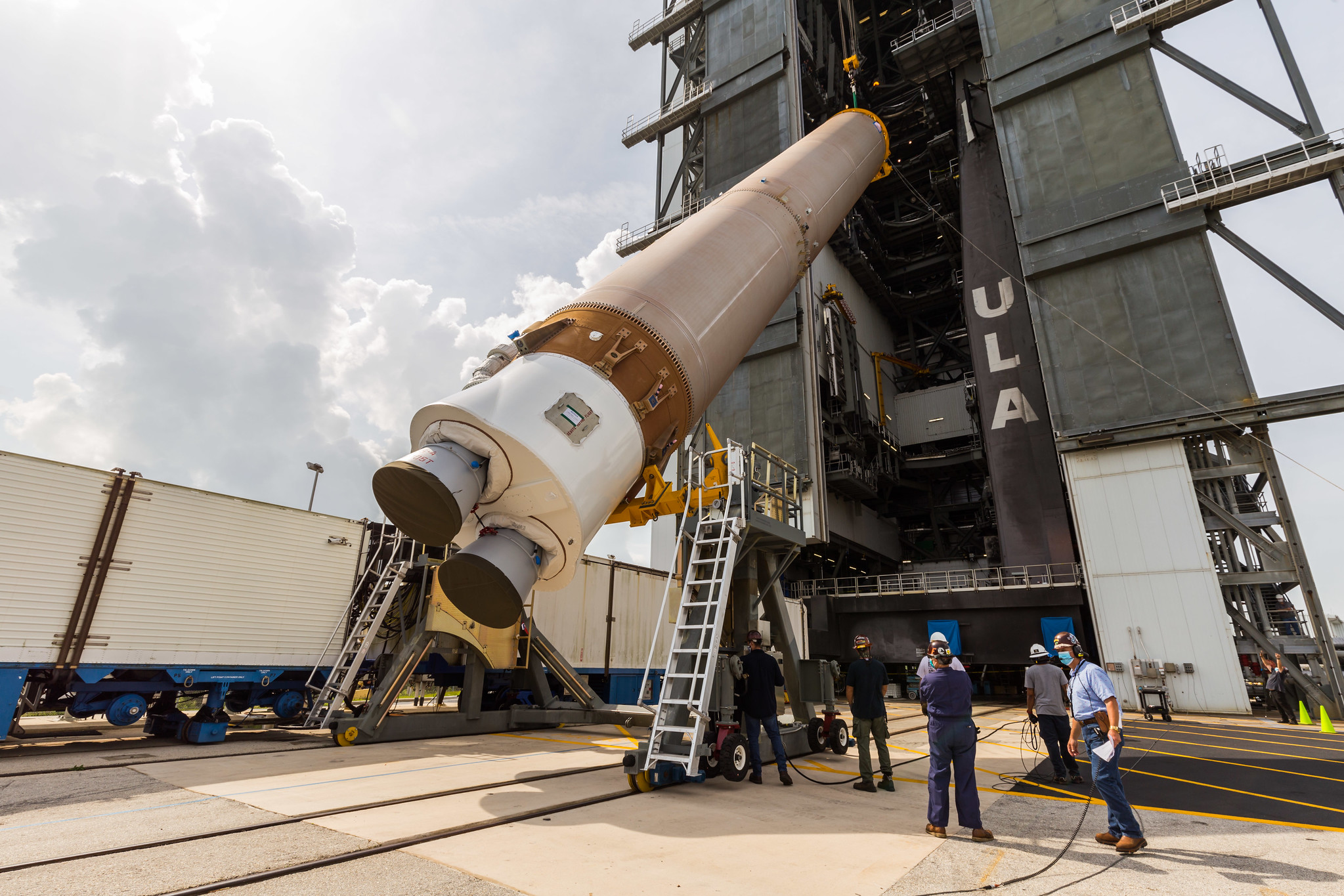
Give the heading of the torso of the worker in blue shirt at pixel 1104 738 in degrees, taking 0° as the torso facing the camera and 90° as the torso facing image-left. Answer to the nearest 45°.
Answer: approximately 45°

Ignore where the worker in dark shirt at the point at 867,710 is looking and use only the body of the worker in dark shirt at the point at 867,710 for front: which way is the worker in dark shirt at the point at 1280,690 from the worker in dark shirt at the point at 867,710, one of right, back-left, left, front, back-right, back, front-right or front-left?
front-right

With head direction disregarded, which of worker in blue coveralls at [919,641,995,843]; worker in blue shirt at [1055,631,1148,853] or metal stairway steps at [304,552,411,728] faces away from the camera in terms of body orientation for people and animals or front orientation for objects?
worker in blue coveralls at [919,641,995,843]

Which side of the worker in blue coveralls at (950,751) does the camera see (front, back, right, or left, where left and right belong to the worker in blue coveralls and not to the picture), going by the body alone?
back

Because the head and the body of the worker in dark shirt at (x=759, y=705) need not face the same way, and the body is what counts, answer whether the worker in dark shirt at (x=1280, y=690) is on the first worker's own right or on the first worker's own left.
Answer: on the first worker's own right

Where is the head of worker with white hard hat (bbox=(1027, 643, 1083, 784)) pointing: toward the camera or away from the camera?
away from the camera

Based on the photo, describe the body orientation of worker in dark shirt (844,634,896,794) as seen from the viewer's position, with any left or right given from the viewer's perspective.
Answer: facing away from the viewer

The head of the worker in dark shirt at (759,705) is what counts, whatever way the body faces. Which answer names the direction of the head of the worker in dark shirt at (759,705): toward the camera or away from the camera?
away from the camera

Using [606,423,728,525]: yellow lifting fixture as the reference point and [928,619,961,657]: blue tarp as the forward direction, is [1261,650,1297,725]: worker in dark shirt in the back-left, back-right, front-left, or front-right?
front-right

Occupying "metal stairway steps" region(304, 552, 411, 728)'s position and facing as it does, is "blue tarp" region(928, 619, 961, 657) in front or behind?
behind

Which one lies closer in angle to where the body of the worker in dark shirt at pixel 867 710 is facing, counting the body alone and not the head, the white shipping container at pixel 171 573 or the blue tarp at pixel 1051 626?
the blue tarp

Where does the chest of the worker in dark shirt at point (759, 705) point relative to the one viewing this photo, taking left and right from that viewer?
facing away from the viewer

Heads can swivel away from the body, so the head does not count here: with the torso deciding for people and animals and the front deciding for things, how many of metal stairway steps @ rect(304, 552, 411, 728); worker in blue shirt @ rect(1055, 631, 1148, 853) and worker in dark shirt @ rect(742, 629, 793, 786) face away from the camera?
1

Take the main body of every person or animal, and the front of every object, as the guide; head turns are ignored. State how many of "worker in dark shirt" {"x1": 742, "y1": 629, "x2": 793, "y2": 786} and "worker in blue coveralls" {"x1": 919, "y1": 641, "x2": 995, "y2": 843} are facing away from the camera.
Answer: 2
